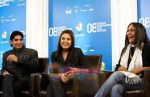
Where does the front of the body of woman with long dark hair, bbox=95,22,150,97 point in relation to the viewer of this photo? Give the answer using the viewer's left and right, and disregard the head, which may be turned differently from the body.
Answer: facing the viewer and to the left of the viewer

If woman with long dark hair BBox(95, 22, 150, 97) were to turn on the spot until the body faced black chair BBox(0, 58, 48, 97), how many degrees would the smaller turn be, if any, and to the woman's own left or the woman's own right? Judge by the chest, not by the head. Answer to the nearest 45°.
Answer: approximately 45° to the woman's own right
